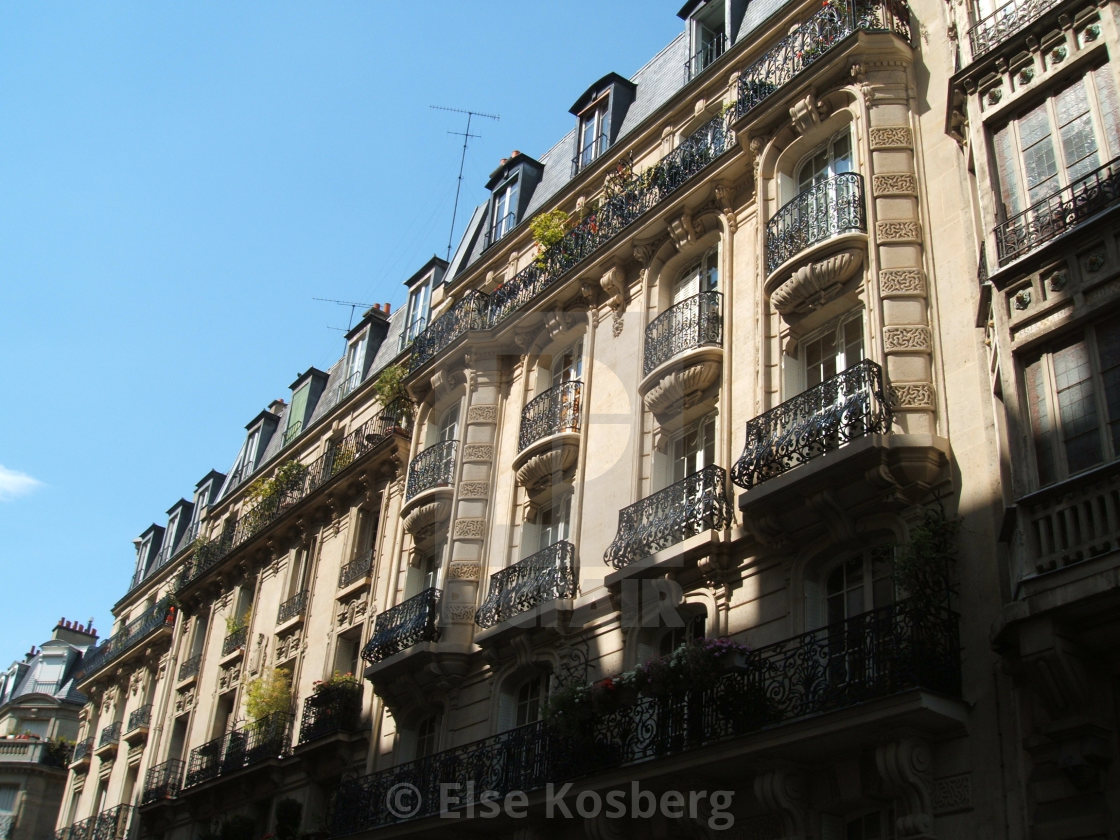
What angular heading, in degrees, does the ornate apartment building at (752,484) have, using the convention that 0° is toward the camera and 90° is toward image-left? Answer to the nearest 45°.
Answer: approximately 45°
